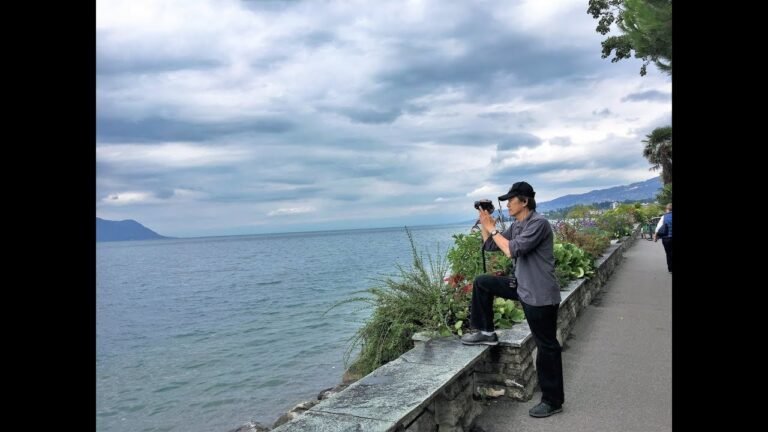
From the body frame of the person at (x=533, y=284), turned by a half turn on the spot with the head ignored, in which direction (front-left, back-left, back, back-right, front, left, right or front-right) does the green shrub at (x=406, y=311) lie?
back-left

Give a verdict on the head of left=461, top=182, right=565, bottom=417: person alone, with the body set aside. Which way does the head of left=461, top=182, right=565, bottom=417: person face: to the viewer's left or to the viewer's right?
to the viewer's left

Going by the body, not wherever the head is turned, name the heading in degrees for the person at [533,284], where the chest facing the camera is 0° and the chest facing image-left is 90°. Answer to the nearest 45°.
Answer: approximately 90°
